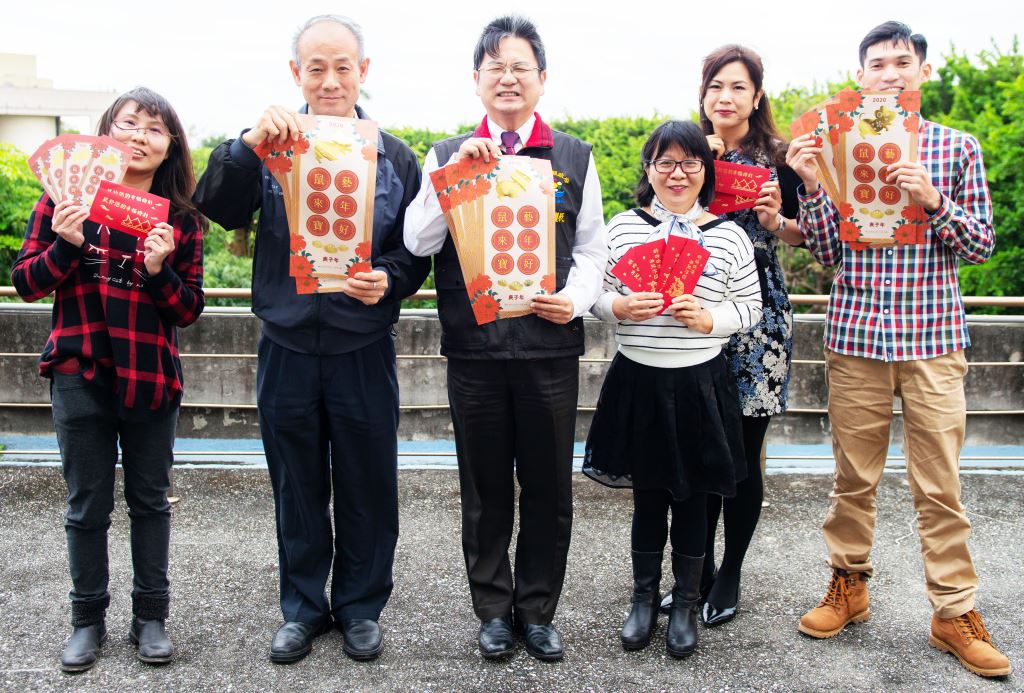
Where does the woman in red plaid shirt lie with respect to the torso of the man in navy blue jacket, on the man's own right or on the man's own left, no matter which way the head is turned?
on the man's own right

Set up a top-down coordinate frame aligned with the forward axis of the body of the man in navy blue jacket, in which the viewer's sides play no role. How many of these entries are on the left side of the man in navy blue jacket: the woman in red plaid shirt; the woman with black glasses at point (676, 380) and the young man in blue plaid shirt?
2

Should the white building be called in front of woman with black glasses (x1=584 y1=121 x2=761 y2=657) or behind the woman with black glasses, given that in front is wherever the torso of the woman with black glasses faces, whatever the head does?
behind

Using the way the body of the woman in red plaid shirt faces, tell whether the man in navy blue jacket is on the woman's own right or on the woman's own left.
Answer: on the woman's own left

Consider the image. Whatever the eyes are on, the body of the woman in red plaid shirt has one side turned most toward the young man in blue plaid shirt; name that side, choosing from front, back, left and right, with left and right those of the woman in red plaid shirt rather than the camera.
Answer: left

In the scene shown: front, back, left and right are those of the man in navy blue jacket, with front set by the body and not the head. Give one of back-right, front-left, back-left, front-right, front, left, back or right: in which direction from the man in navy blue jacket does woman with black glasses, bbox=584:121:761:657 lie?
left

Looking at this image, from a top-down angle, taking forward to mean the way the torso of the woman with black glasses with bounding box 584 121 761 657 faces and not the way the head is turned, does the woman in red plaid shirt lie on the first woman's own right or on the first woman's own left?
on the first woman's own right
